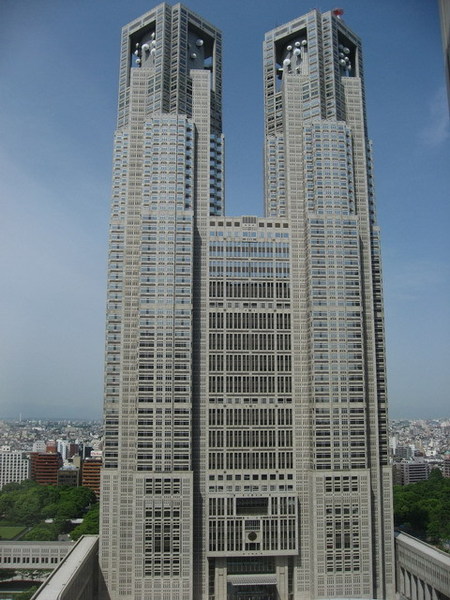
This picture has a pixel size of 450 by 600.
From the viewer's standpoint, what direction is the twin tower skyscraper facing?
toward the camera

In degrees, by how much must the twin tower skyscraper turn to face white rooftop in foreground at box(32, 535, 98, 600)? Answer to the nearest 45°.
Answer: approximately 45° to its right
